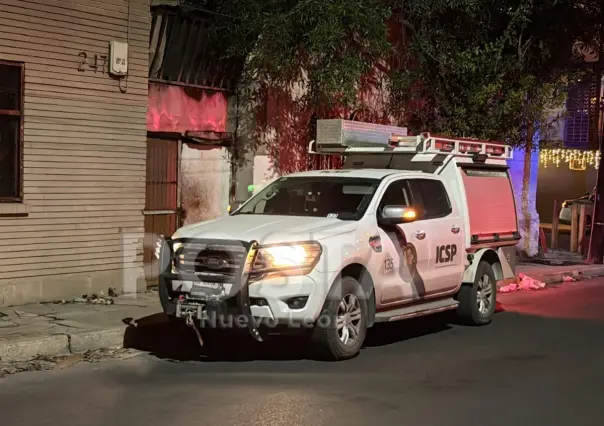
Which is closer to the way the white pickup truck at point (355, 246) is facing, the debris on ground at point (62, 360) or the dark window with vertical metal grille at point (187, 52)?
the debris on ground

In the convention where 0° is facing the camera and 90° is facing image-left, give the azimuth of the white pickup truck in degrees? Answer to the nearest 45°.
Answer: approximately 45°

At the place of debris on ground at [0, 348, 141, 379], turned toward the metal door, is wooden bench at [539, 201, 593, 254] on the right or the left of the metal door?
right

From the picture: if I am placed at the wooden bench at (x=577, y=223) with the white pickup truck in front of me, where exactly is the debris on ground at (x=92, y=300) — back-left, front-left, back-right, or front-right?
front-right

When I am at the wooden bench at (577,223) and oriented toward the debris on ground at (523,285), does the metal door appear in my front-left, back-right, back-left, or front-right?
front-right

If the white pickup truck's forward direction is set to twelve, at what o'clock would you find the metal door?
The metal door is roughly at 3 o'clock from the white pickup truck.

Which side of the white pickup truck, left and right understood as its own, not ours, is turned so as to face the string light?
back

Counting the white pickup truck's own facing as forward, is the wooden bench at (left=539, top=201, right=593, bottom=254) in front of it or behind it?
behind

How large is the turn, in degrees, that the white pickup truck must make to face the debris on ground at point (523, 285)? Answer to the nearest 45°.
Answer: approximately 180°

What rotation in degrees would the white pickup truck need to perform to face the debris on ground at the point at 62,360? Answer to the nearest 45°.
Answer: approximately 45° to its right

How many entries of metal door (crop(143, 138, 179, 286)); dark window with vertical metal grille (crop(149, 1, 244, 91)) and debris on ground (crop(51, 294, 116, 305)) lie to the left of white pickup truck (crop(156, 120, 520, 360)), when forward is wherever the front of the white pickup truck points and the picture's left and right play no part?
0

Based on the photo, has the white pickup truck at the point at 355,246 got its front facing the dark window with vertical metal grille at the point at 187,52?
no

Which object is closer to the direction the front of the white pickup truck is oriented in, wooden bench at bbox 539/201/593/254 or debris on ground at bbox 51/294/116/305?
the debris on ground

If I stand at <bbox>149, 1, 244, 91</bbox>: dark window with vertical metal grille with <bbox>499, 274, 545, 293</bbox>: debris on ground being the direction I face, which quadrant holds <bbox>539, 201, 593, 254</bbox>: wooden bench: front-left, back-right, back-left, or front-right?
front-left

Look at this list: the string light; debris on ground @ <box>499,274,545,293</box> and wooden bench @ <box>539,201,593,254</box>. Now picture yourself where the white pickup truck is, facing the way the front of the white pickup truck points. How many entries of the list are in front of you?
0

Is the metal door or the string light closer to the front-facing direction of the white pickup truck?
the metal door

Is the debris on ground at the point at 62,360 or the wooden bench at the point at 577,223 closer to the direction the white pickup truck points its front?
the debris on ground
